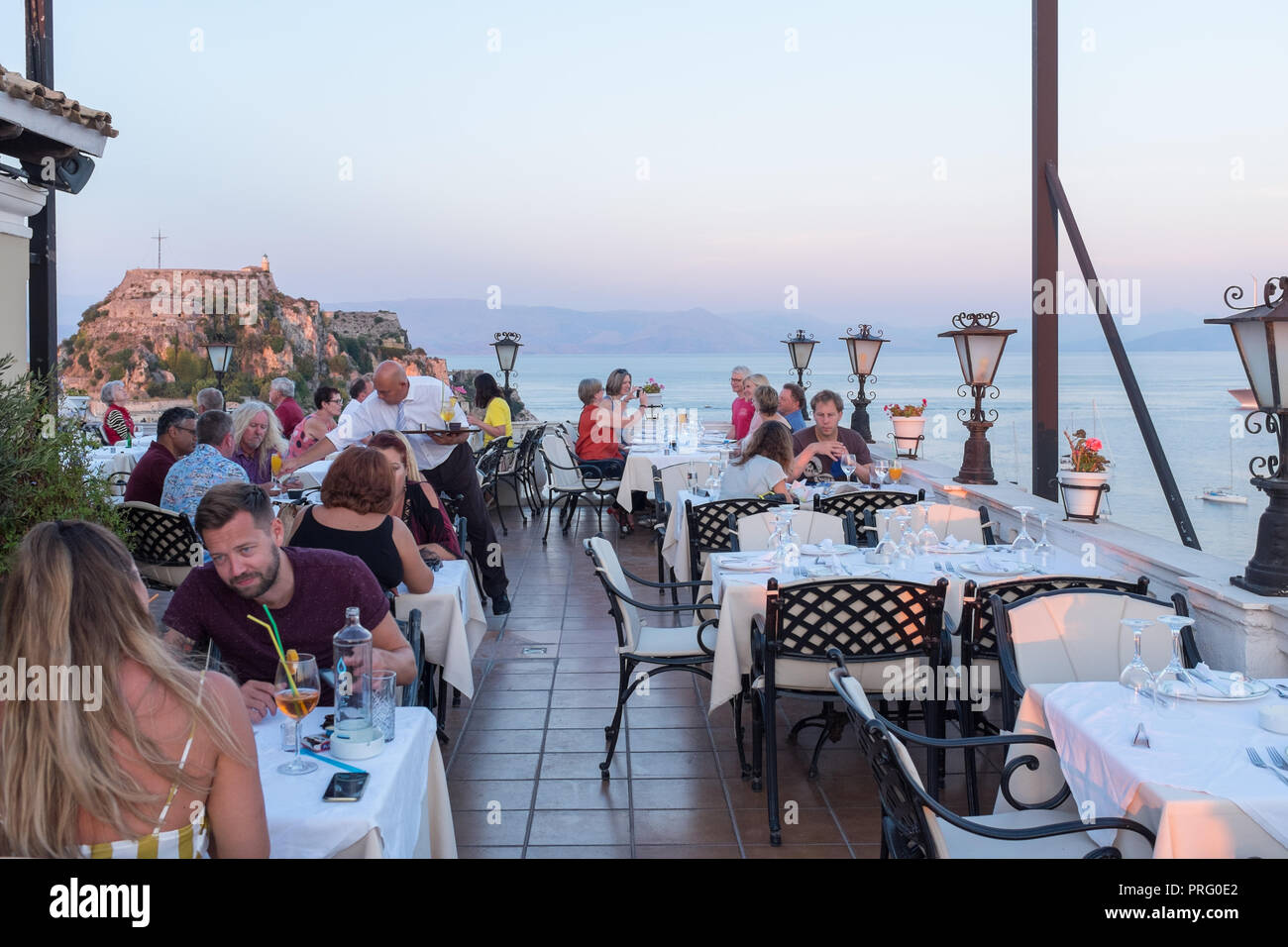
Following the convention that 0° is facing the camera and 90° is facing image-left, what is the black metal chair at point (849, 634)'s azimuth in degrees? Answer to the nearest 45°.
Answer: approximately 180°

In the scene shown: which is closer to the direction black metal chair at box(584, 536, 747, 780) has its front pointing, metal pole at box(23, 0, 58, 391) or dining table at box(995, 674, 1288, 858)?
the dining table

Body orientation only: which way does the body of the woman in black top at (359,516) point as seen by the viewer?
away from the camera

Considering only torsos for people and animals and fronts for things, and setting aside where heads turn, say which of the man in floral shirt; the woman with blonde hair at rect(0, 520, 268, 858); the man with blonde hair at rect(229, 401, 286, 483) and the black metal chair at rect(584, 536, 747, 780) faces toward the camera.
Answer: the man with blonde hair at rect(229, 401, 286, 483)

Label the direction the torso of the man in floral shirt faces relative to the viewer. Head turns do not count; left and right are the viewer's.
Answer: facing away from the viewer and to the right of the viewer

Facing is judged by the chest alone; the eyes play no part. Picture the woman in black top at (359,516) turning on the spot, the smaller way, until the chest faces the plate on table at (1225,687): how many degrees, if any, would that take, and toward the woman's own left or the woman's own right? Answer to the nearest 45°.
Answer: approximately 135° to the woman's own right

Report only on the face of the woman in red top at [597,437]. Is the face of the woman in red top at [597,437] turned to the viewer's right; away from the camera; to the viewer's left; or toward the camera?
to the viewer's right

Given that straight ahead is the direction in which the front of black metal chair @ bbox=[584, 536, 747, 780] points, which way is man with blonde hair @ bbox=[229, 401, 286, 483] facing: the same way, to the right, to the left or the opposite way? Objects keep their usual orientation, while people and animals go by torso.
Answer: to the right
